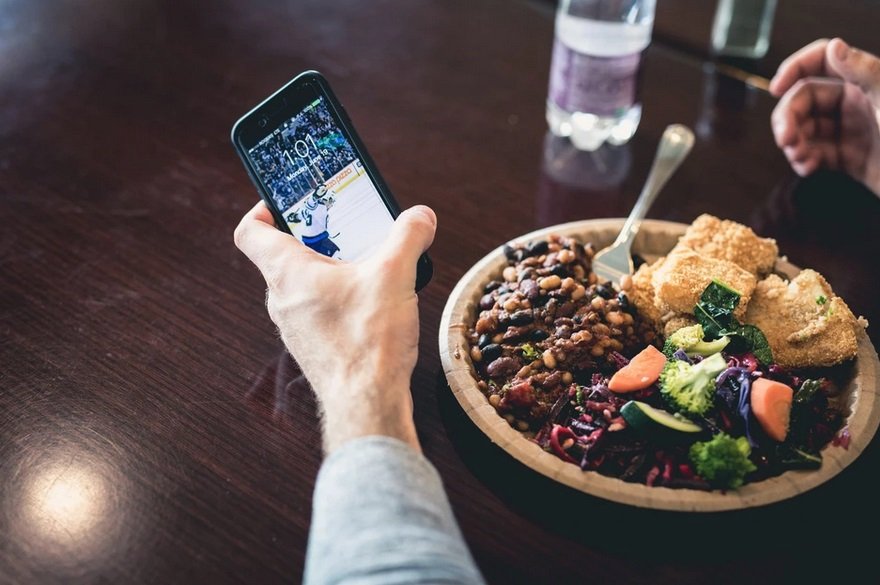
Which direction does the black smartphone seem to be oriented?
toward the camera

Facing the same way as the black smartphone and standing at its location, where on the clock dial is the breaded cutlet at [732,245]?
The breaded cutlet is roughly at 9 o'clock from the black smartphone.

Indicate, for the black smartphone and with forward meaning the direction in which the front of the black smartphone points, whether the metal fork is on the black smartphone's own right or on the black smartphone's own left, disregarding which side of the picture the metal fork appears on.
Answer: on the black smartphone's own left

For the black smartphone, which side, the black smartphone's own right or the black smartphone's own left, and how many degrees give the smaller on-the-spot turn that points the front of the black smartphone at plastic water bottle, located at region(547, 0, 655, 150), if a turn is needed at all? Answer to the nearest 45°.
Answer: approximately 135° to the black smartphone's own left

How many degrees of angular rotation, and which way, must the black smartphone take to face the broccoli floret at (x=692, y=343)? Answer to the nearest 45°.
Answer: approximately 45° to its left

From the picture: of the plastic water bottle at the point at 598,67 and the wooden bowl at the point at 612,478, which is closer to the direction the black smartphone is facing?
the wooden bowl

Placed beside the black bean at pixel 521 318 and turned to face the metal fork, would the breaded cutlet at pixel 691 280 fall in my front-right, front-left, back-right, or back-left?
front-right

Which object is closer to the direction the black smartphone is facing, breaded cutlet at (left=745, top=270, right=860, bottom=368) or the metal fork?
the breaded cutlet

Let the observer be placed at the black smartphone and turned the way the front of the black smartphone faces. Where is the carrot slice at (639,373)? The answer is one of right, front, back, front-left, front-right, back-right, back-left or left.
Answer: front-left

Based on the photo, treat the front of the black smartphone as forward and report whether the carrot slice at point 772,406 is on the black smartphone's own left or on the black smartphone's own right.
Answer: on the black smartphone's own left

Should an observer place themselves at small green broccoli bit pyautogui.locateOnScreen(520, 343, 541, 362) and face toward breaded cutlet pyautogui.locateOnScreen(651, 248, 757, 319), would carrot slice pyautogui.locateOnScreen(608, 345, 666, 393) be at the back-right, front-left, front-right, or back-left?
front-right

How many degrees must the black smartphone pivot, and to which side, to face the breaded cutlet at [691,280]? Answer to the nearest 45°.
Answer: approximately 90° to its left

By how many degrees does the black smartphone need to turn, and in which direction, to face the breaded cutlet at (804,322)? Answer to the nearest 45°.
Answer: approximately 90° to its left
